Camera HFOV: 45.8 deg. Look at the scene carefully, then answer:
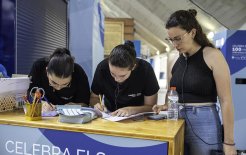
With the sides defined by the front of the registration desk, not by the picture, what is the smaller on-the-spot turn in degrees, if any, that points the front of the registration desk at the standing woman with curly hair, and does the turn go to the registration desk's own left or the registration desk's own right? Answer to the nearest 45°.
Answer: approximately 90° to the registration desk's own left

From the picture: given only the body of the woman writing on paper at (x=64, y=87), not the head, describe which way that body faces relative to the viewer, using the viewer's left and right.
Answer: facing the viewer

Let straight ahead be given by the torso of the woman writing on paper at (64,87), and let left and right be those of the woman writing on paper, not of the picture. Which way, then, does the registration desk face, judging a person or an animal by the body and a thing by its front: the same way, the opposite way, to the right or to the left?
the same way

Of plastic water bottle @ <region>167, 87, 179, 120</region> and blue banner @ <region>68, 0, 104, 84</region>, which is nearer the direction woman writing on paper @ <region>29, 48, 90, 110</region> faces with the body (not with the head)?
the plastic water bottle

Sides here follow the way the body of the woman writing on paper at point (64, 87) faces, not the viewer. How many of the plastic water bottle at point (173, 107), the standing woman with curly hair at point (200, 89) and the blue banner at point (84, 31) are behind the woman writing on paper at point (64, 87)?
1

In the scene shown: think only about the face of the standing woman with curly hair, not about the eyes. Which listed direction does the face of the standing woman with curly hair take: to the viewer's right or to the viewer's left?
to the viewer's left

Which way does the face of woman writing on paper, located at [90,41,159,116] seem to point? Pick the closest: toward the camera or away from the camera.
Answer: toward the camera

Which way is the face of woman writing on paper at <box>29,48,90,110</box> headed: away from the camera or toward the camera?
toward the camera

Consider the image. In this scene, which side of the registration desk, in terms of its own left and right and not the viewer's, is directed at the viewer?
front

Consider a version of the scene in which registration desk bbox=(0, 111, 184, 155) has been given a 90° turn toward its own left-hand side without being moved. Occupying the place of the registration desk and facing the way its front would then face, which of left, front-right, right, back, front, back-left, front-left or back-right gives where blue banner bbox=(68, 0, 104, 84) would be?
left

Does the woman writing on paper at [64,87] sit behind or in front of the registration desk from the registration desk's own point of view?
behind

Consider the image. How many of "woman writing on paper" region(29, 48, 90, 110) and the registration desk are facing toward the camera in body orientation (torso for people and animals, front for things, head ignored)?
2

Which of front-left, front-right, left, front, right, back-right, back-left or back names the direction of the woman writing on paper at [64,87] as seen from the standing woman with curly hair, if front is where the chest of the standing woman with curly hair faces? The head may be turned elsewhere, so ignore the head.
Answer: front-right

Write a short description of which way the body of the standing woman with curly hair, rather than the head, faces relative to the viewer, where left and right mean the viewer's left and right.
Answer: facing the viewer and to the left of the viewer

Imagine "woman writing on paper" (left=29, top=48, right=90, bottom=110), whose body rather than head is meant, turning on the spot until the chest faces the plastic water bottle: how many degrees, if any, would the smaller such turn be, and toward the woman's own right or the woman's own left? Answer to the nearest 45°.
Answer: approximately 45° to the woman's own left
